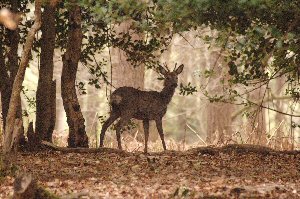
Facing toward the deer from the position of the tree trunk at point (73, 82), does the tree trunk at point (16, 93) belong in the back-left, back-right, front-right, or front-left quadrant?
back-right

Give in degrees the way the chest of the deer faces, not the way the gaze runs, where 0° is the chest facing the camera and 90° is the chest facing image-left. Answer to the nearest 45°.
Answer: approximately 270°

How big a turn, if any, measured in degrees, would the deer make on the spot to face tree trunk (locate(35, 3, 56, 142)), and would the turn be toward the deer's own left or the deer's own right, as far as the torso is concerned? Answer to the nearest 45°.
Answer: approximately 135° to the deer's own right
